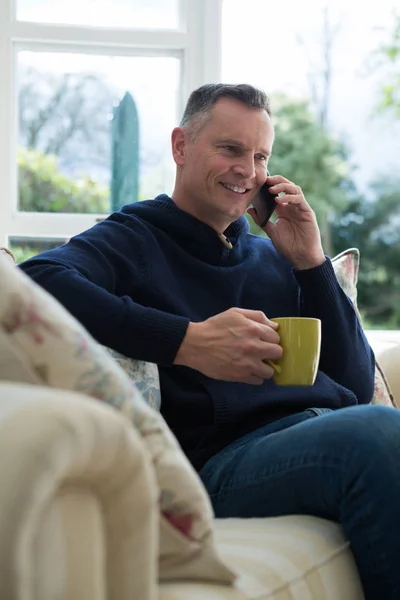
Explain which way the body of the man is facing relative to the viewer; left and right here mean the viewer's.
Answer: facing the viewer and to the right of the viewer

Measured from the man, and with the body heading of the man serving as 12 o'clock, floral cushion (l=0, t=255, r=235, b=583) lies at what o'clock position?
The floral cushion is roughly at 2 o'clock from the man.

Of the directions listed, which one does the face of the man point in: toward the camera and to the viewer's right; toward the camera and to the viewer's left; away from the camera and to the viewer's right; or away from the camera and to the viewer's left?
toward the camera and to the viewer's right

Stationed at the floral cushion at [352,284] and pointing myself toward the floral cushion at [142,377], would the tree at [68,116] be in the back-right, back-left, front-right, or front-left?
back-right

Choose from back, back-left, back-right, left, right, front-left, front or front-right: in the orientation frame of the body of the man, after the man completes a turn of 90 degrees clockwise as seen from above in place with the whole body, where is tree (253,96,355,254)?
back-right

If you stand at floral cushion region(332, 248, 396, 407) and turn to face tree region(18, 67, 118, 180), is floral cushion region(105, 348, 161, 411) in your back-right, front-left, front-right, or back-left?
back-left
